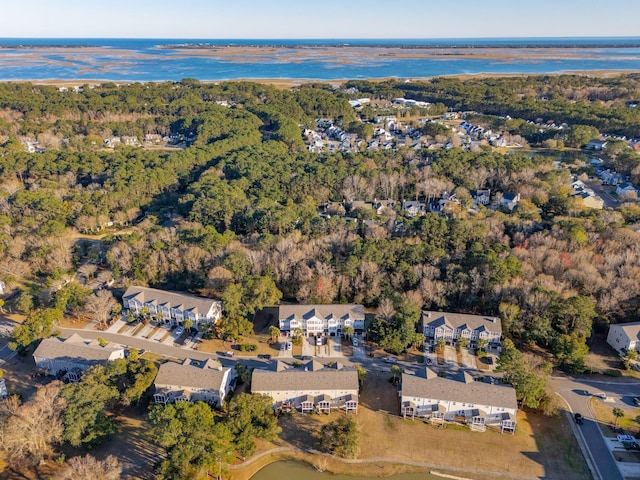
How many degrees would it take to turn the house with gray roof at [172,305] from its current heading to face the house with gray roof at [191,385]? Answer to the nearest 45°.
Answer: approximately 45° to its left

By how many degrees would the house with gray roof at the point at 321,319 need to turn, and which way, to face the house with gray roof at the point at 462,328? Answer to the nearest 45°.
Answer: approximately 90° to its left

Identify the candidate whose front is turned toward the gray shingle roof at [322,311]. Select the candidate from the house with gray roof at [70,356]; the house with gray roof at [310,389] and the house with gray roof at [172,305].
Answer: the house with gray roof at [310,389]

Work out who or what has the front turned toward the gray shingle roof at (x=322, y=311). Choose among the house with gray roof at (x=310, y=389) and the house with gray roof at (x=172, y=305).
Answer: the house with gray roof at (x=310, y=389)

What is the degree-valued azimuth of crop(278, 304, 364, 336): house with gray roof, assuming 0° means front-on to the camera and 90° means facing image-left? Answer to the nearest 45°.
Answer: approximately 0°

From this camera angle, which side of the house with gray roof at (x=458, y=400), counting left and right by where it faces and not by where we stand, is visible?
back

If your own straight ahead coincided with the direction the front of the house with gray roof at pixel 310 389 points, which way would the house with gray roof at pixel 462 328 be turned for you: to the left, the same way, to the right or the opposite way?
the opposite way

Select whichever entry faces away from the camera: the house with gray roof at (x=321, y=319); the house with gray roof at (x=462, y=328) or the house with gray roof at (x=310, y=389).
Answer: the house with gray roof at (x=310, y=389)

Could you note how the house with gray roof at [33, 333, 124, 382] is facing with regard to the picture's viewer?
facing away from the viewer

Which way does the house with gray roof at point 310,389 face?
away from the camera

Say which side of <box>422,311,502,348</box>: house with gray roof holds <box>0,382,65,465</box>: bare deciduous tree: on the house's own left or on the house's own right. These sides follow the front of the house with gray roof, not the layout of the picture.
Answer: on the house's own right

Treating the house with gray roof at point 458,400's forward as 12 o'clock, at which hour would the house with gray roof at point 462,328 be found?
the house with gray roof at point 462,328 is roughly at 12 o'clock from the house with gray roof at point 458,400.

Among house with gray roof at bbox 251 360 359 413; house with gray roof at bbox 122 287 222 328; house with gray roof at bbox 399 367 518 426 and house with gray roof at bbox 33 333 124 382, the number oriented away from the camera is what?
3

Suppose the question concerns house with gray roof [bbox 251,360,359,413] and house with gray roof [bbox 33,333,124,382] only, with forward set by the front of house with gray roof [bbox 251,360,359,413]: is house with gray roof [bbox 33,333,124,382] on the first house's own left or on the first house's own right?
on the first house's own left

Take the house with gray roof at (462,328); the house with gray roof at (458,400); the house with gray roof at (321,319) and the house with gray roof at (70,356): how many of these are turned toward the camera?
2

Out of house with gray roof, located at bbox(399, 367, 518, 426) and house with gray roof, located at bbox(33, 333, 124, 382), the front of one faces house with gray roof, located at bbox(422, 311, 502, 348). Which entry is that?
house with gray roof, located at bbox(399, 367, 518, 426)

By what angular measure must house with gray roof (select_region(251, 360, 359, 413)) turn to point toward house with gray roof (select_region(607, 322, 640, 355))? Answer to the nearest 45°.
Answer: approximately 90° to its right
